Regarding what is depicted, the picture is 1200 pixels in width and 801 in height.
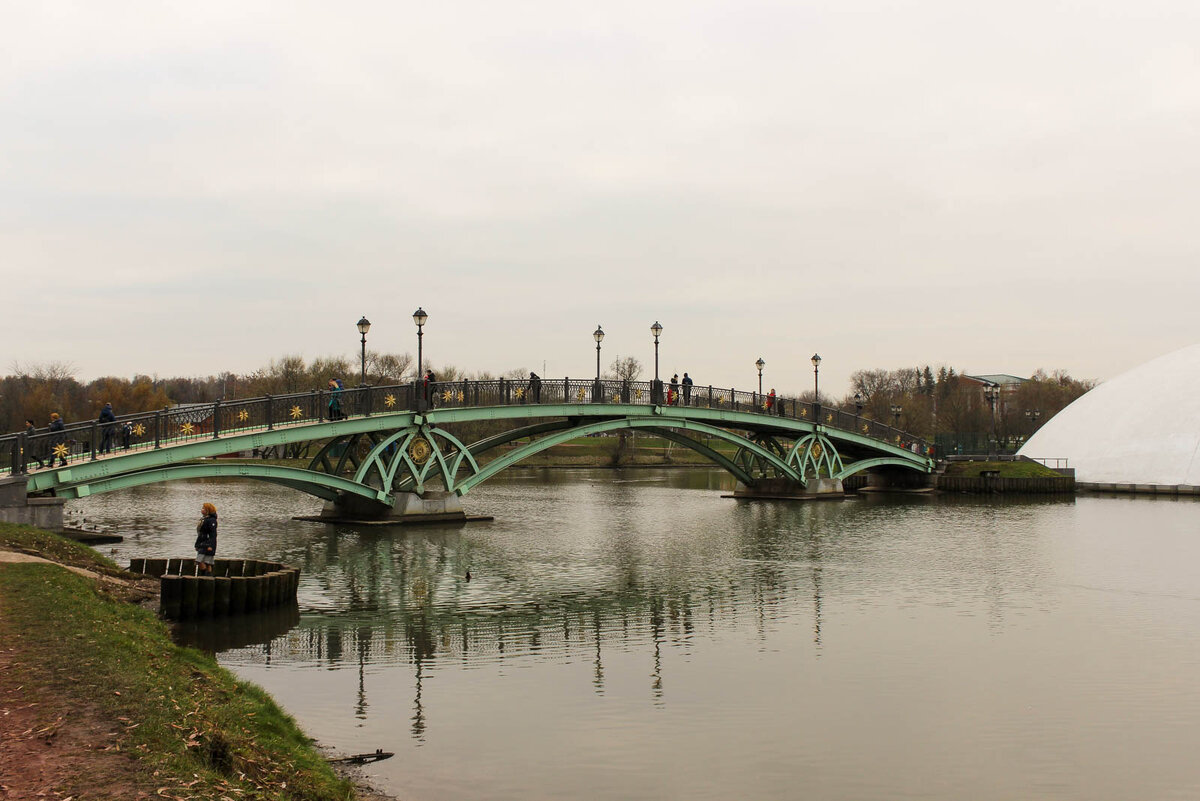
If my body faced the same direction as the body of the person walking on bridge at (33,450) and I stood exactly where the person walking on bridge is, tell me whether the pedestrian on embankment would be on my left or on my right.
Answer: on my left

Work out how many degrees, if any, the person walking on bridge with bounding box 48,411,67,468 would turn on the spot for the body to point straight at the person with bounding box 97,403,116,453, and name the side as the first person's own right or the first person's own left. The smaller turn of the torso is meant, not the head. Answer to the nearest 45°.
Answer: approximately 135° to the first person's own right

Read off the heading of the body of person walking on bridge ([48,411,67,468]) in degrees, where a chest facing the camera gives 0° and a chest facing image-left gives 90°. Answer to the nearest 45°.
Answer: approximately 90°

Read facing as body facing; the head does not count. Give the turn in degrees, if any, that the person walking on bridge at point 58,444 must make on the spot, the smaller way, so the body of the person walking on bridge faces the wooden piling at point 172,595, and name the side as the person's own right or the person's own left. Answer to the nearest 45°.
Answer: approximately 90° to the person's own left

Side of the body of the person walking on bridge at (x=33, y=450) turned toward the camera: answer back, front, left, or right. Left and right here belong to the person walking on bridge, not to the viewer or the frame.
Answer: left

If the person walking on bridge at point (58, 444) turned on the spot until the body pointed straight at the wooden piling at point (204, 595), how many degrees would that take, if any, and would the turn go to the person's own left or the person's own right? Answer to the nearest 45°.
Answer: approximately 90° to the person's own left
